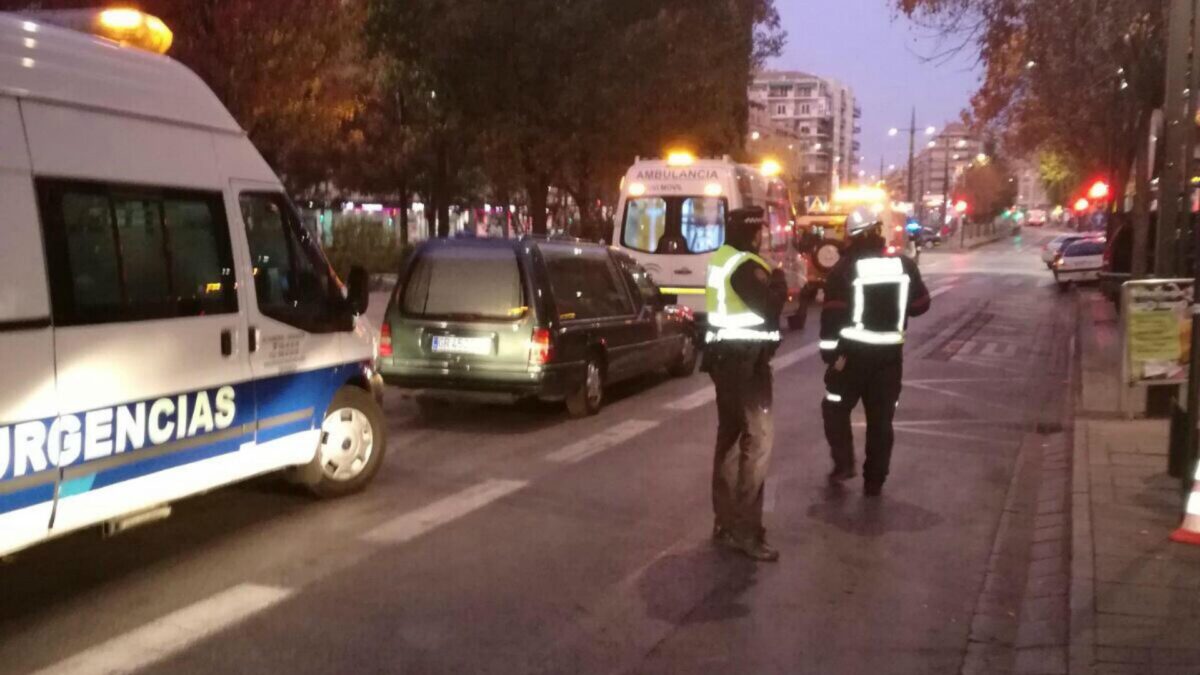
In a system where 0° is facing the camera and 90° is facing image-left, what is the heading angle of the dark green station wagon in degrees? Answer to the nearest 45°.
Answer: approximately 225°

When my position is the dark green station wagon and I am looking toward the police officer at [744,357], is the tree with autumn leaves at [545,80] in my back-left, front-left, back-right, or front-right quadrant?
back-left

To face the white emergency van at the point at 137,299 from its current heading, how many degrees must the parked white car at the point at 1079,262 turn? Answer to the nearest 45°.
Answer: approximately 180°

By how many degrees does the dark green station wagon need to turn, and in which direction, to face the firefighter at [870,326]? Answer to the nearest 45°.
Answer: approximately 90° to its right

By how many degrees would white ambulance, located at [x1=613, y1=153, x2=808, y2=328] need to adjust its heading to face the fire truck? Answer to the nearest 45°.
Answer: approximately 45° to its left

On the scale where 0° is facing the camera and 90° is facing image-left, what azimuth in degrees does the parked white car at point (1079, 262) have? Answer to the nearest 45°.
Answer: approximately 180°
